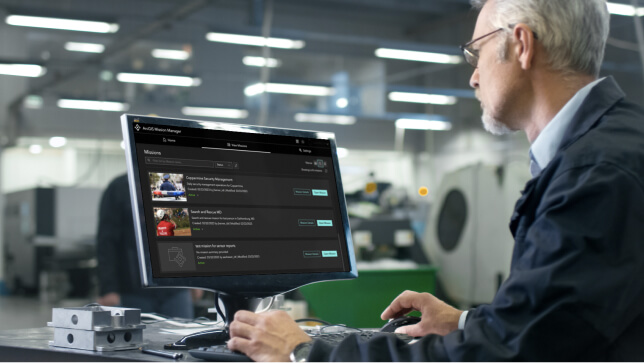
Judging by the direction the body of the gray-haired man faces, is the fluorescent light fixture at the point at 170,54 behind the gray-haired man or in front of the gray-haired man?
in front

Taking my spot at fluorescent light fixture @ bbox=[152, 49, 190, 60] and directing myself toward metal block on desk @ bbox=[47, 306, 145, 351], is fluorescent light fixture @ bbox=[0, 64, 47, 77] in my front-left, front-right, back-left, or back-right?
front-right

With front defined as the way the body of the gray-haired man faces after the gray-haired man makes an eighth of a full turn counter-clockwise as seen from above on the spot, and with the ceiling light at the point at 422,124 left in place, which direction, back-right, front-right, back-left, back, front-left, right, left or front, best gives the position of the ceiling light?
right

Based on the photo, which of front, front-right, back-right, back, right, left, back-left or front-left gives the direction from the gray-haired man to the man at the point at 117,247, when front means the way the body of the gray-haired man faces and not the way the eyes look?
front

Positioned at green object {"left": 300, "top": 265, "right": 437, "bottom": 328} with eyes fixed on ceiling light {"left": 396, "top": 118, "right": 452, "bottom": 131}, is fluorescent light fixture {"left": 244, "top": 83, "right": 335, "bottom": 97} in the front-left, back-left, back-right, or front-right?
front-left

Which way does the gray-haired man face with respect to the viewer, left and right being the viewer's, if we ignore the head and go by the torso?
facing away from the viewer and to the left of the viewer

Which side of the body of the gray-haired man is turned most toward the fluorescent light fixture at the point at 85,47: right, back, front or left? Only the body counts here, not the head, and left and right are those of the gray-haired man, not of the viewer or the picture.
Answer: front

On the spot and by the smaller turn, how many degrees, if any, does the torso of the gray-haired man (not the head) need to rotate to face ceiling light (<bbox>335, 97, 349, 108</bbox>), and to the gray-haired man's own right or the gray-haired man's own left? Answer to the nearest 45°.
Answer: approximately 45° to the gray-haired man's own right

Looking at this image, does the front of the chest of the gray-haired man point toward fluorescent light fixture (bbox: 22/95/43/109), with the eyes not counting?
yes

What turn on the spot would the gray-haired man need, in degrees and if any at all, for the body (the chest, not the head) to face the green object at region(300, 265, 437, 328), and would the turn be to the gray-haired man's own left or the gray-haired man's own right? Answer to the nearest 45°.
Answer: approximately 45° to the gray-haired man's own right

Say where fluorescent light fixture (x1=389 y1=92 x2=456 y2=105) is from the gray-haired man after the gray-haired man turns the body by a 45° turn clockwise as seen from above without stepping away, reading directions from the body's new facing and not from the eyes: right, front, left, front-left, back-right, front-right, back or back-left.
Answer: front

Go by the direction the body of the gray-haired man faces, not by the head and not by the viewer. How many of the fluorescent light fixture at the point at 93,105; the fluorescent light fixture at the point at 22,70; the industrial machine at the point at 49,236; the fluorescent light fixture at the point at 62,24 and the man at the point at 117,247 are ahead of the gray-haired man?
5

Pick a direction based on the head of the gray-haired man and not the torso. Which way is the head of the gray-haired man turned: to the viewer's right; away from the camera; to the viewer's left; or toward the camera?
to the viewer's left

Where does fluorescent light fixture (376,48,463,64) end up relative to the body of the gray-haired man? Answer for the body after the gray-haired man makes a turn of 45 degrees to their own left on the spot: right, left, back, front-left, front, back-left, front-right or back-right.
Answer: right

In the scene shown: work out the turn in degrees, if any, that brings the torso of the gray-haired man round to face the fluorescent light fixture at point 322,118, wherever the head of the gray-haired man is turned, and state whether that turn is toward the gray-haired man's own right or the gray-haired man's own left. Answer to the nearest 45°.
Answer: approximately 45° to the gray-haired man's own right

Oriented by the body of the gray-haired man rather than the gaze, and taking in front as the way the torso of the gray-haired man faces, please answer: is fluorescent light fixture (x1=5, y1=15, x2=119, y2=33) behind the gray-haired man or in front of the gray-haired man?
in front

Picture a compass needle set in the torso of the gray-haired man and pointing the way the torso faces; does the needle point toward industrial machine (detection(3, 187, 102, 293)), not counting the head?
yes
